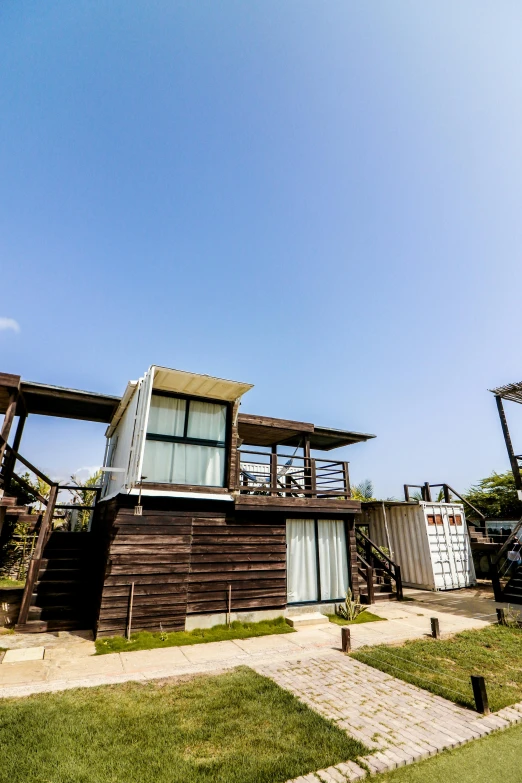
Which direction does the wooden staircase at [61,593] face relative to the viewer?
toward the camera

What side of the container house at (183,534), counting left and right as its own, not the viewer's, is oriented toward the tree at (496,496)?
left

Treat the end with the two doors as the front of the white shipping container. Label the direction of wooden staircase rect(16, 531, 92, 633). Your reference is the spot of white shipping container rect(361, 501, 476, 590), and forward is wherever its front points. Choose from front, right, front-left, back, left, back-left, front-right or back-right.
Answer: right

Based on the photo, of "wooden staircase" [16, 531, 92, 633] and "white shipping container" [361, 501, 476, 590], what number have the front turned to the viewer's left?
0

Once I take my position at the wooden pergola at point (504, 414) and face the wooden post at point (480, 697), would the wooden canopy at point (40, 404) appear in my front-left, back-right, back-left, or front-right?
front-right

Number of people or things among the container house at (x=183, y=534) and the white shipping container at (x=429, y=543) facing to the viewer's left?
0

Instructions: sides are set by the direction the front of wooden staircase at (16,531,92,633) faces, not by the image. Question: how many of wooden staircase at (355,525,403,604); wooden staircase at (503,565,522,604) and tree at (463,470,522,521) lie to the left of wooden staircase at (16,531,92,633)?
3

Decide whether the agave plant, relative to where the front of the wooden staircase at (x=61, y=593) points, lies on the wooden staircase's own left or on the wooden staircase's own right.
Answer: on the wooden staircase's own left

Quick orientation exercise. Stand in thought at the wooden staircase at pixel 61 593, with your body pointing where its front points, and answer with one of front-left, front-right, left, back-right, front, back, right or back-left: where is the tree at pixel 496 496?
left

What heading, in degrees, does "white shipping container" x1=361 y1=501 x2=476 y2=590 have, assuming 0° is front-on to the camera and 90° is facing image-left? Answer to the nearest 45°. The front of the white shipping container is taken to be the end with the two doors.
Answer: approximately 315°

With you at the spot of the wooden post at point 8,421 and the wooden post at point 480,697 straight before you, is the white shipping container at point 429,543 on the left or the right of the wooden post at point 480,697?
left

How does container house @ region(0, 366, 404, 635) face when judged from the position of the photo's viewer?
facing the viewer and to the right of the viewer

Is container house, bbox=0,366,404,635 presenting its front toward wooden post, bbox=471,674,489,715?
yes

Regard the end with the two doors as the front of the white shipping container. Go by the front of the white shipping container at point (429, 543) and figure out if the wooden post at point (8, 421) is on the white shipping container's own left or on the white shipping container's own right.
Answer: on the white shipping container's own right
